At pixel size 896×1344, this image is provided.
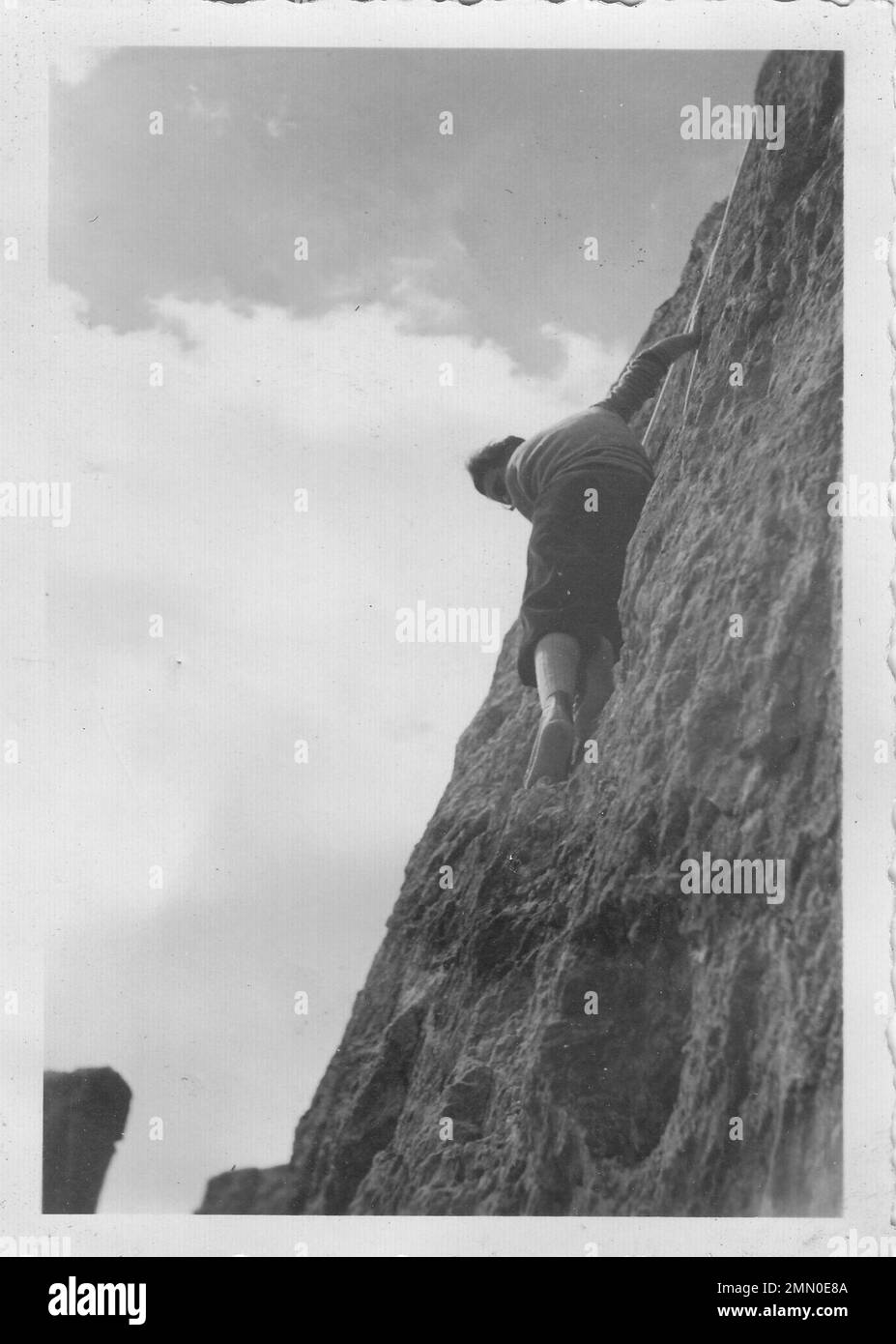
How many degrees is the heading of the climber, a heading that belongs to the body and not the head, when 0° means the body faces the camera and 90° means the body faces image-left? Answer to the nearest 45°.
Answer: approximately 180°
